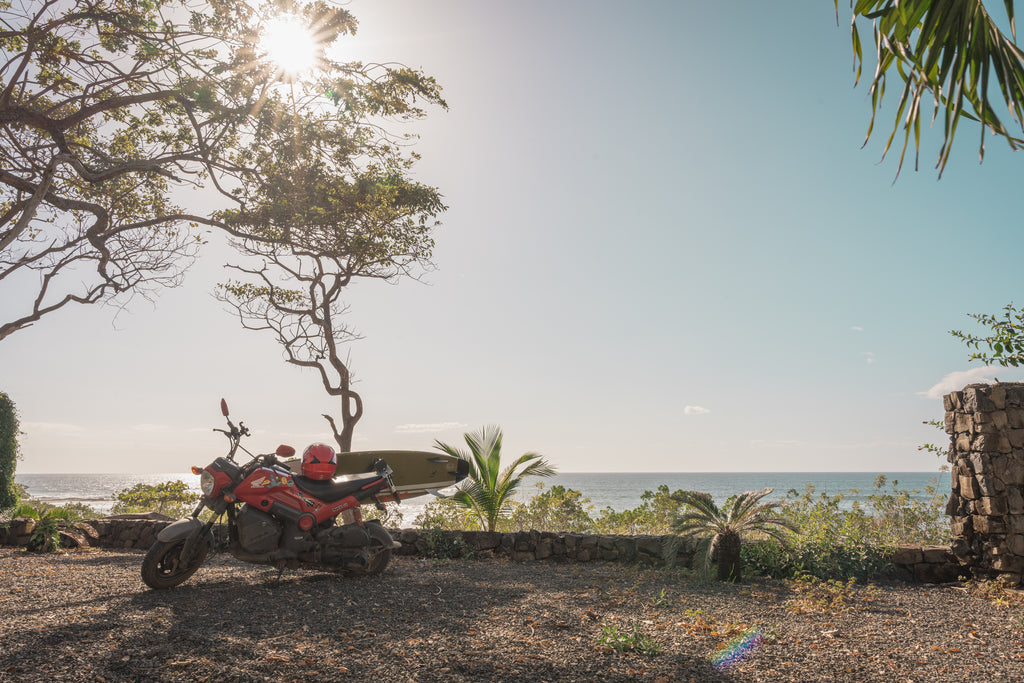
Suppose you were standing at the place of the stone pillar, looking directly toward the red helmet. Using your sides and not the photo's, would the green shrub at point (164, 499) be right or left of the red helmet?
right

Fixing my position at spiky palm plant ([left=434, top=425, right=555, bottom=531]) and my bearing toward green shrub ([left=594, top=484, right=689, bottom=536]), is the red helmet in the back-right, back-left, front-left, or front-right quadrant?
back-right

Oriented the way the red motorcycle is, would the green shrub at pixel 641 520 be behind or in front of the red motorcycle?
behind

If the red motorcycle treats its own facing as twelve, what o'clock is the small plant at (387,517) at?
The small plant is roughly at 5 o'clock from the red motorcycle.

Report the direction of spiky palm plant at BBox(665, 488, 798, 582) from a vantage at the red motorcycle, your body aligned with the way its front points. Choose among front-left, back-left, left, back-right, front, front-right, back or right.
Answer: back-left

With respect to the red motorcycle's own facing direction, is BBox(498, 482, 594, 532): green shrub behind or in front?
behind

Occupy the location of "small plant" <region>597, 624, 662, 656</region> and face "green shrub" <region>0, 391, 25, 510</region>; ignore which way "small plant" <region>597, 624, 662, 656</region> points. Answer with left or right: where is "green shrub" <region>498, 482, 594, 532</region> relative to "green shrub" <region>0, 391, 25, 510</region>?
right

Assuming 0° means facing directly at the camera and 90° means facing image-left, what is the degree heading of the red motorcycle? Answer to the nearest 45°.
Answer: approximately 45°
